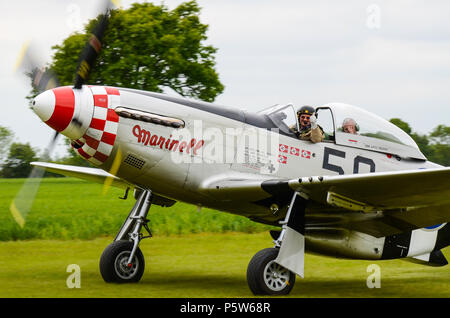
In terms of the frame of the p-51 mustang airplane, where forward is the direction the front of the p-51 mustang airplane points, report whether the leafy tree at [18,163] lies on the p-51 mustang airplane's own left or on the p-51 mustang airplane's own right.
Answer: on the p-51 mustang airplane's own right

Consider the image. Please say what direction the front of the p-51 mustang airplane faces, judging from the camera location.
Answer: facing the viewer and to the left of the viewer

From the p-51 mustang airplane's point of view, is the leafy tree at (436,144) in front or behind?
behind

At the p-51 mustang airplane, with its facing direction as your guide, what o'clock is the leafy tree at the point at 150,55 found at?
The leafy tree is roughly at 4 o'clock from the p-51 mustang airplane.
